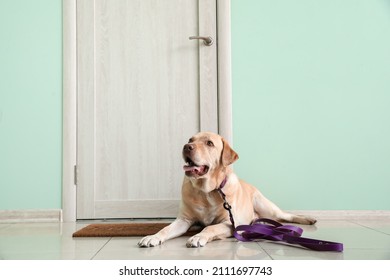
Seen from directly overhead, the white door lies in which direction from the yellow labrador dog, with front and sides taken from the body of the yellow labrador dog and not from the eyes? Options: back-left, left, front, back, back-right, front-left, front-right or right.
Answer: right

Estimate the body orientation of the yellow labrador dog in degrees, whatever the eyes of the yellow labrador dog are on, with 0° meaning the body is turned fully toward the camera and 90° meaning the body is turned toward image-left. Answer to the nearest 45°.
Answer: approximately 45°
